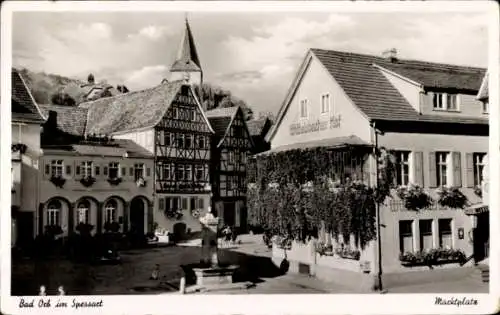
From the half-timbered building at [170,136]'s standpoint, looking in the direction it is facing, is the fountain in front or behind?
in front

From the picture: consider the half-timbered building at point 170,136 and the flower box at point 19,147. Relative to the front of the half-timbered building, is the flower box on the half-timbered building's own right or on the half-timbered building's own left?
on the half-timbered building's own right

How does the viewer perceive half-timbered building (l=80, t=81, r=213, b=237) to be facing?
facing the viewer and to the right of the viewer

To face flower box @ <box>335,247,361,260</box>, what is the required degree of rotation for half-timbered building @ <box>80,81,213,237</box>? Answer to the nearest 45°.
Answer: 0° — it already faces it

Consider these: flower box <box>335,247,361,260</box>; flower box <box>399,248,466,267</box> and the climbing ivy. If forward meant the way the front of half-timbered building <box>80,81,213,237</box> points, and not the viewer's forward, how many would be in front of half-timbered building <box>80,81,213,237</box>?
3

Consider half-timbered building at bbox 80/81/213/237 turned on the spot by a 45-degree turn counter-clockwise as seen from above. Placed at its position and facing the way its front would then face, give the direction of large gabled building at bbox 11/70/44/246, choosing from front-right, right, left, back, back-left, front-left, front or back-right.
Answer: back-right

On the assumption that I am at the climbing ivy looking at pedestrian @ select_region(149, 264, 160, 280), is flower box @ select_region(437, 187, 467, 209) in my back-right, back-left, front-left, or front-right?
back-left

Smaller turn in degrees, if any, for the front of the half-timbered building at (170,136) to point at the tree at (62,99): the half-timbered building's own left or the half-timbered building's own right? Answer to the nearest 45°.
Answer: approximately 180°

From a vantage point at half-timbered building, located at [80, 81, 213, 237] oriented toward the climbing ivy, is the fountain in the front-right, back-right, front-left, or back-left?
front-right

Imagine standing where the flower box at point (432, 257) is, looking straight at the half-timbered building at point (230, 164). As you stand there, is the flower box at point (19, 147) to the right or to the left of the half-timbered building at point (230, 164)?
left

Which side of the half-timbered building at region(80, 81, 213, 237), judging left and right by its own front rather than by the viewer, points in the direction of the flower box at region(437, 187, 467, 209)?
front
